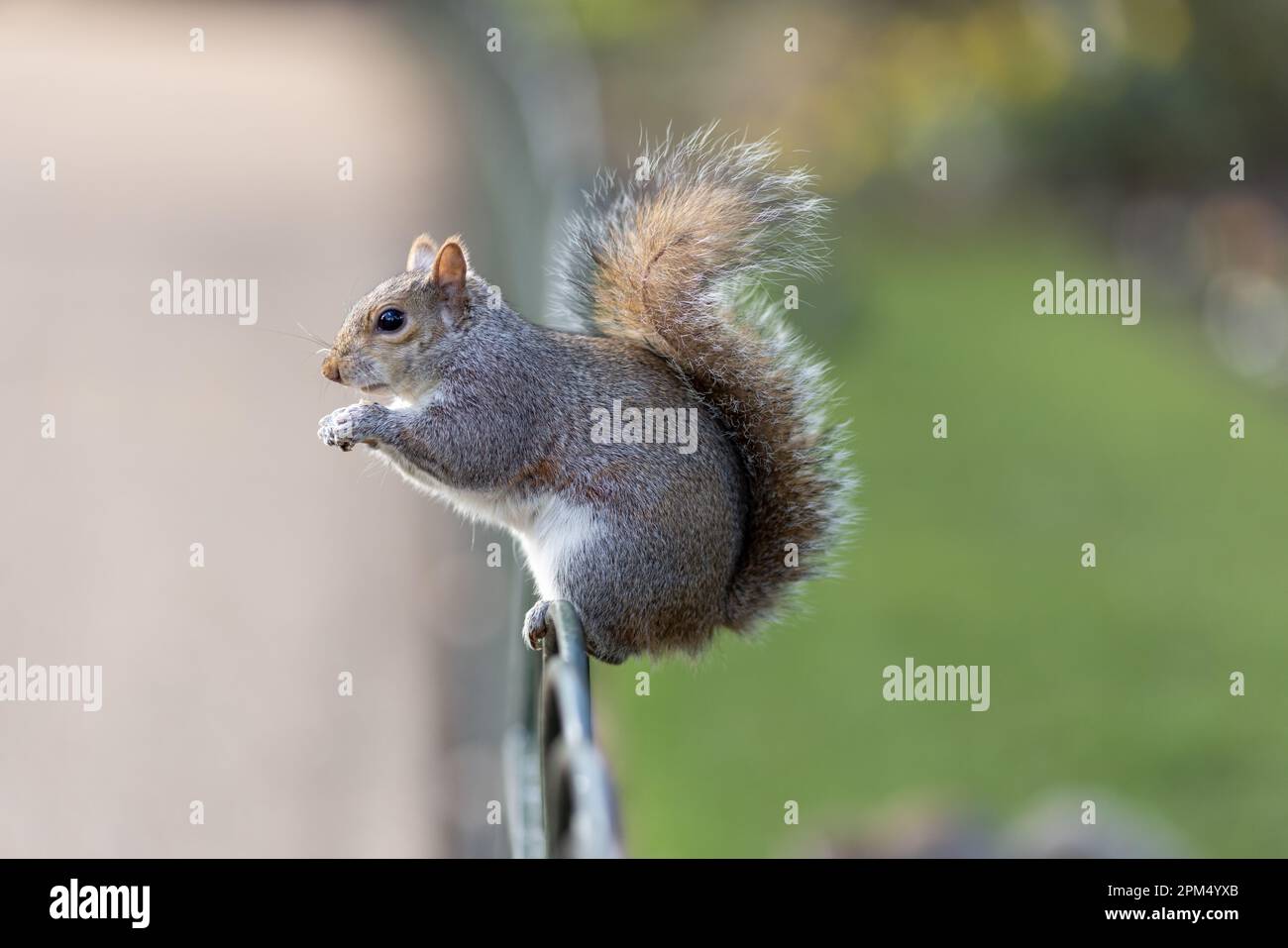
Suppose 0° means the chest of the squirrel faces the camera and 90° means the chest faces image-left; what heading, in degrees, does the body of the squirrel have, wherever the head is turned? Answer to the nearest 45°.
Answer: approximately 90°
